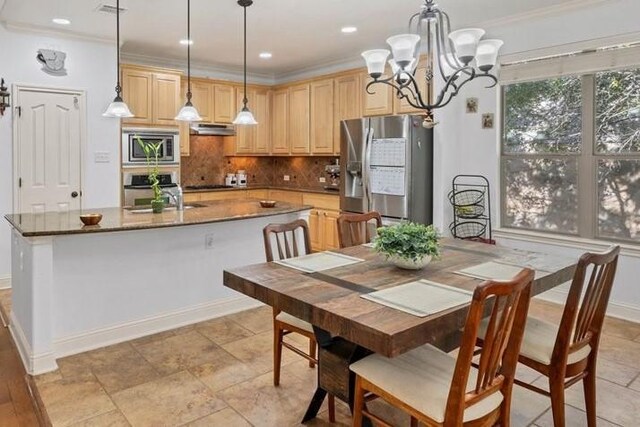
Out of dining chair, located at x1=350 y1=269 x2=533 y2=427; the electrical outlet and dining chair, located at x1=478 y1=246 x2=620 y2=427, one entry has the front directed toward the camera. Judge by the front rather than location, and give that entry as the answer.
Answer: the electrical outlet

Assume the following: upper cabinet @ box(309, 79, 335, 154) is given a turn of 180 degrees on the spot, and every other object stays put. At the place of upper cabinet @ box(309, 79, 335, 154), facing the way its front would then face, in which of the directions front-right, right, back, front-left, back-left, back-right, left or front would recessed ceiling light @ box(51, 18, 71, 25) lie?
back

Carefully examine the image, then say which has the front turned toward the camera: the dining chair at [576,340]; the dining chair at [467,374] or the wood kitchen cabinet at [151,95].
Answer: the wood kitchen cabinet

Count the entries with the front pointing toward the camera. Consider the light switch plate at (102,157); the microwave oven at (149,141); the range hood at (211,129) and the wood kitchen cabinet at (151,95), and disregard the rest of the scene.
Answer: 4

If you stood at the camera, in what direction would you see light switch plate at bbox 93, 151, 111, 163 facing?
facing the viewer

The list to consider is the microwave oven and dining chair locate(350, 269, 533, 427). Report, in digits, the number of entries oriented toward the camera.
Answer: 1

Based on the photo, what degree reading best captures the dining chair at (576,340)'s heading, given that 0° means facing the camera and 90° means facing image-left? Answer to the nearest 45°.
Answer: approximately 135°

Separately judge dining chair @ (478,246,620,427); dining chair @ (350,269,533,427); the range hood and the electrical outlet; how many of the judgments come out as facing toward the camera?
2

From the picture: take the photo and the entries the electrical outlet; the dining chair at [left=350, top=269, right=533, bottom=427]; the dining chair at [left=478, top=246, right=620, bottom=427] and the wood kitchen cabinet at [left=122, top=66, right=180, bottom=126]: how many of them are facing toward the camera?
2

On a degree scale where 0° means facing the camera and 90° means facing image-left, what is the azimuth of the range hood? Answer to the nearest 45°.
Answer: approximately 0°

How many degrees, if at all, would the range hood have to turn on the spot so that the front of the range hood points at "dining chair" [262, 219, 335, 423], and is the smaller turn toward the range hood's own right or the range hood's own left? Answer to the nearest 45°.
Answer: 0° — it already faces it

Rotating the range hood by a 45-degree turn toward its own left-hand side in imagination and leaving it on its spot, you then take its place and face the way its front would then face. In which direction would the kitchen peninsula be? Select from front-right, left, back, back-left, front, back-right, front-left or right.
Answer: front-right

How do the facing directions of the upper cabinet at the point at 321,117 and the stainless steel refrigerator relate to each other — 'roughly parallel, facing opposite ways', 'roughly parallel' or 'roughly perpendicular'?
roughly parallel
